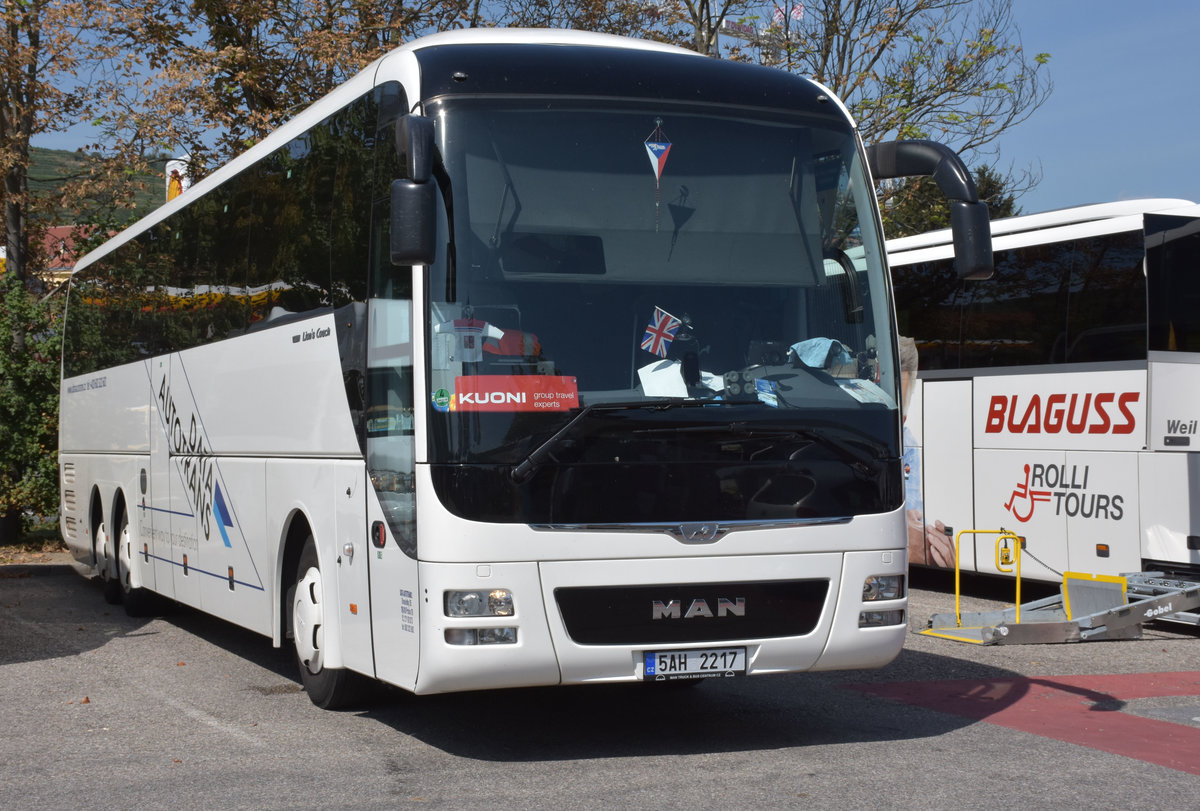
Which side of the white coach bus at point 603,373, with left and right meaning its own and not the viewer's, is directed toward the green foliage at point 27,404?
back

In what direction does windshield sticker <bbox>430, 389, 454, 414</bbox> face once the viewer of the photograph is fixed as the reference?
facing the viewer

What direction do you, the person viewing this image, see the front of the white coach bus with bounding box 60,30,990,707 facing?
facing the viewer and to the right of the viewer

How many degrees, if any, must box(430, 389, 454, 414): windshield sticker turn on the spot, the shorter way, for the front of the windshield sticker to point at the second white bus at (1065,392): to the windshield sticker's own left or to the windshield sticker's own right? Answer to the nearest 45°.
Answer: approximately 135° to the windshield sticker's own left

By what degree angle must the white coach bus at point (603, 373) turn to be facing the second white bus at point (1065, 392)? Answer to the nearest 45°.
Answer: approximately 90° to its left

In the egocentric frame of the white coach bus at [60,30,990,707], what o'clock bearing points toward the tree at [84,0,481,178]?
The tree is roughly at 7 o'clock from the white coach bus.
